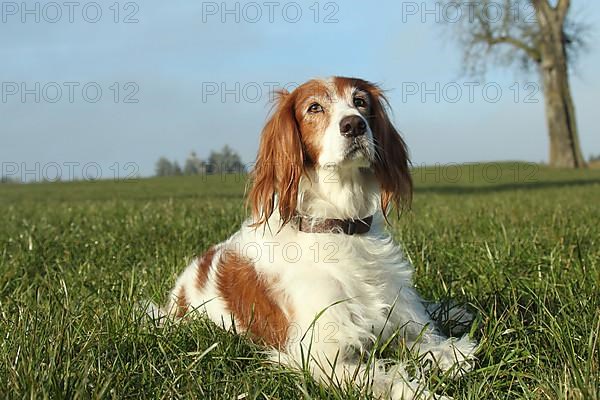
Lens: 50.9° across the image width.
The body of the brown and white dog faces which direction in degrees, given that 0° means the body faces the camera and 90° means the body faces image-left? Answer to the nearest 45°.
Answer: approximately 315°
